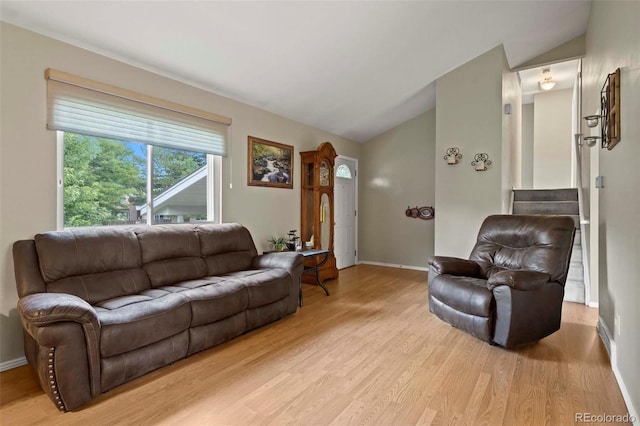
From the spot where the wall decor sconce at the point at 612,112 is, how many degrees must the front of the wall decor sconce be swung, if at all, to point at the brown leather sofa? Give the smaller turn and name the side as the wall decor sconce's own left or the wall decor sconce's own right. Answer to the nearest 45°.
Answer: approximately 45° to the wall decor sconce's own left

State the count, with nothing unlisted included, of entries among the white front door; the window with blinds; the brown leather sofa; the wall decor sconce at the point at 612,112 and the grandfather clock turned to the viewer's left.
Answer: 1

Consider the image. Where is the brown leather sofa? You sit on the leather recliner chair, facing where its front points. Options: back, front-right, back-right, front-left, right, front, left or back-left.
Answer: front

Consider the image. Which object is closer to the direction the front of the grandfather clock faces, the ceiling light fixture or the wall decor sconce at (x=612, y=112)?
the wall decor sconce

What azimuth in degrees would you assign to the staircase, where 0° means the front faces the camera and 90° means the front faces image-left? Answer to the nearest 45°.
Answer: approximately 0°

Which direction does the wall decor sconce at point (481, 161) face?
toward the camera

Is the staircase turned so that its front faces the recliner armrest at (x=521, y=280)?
yes

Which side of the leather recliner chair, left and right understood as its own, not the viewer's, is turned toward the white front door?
right

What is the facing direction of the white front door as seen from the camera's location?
facing the viewer and to the right of the viewer

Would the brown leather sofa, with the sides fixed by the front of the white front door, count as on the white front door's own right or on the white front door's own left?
on the white front door's own right

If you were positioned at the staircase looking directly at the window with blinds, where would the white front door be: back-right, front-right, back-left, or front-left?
front-right

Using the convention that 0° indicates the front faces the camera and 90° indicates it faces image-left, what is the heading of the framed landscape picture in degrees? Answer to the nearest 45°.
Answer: approximately 315°

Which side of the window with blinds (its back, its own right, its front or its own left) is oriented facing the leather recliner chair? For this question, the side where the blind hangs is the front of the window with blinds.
front

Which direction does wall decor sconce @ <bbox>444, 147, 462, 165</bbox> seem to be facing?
toward the camera

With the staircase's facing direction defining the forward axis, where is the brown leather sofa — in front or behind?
in front

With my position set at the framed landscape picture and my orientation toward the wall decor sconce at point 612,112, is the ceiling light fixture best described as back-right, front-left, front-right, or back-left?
front-left

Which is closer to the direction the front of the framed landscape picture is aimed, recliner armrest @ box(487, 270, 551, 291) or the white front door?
the recliner armrest
